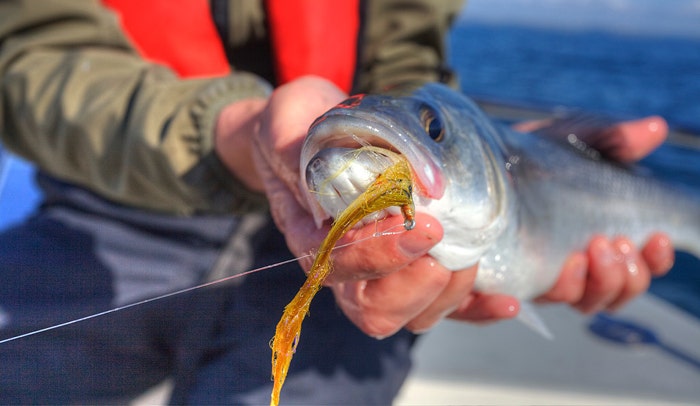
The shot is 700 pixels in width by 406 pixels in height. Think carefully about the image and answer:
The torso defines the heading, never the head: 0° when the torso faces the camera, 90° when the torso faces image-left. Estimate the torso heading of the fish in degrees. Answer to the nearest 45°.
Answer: approximately 45°
